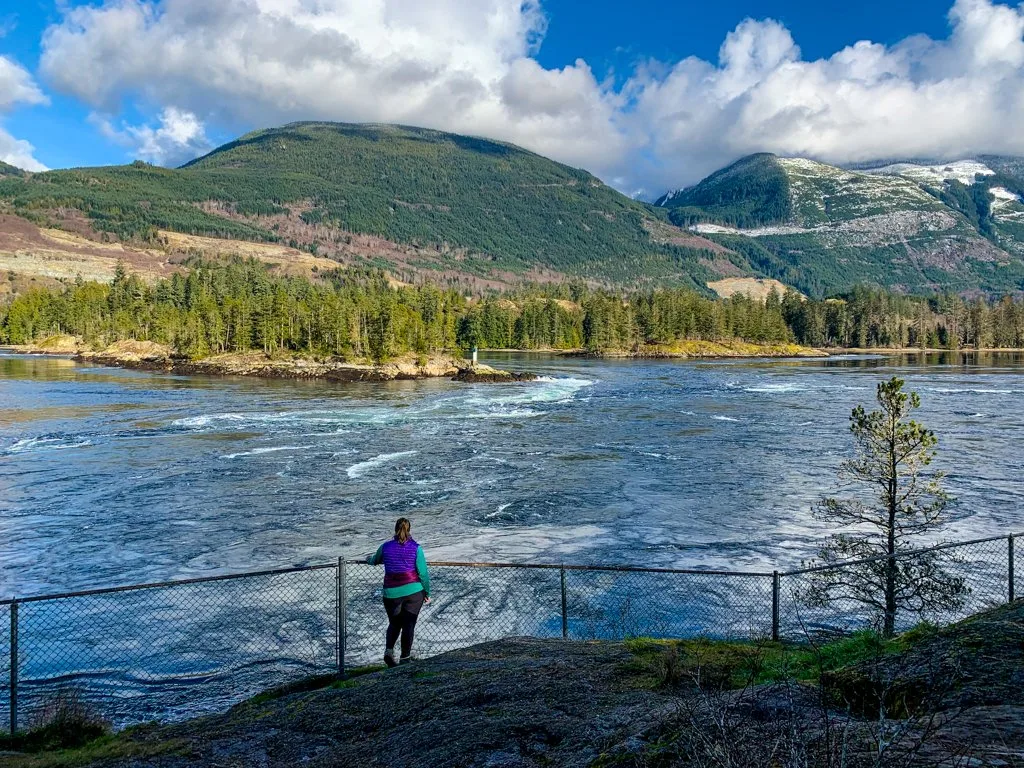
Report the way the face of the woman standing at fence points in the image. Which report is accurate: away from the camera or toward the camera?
away from the camera

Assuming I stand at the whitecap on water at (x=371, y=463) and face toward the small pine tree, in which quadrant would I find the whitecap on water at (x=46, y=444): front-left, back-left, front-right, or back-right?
back-right

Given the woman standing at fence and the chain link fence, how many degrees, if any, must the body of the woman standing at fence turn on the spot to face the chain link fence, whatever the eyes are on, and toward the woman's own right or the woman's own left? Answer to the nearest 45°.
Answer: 0° — they already face it

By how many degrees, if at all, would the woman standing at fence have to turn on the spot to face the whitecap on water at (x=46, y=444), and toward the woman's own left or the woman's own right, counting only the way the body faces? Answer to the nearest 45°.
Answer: approximately 45° to the woman's own left

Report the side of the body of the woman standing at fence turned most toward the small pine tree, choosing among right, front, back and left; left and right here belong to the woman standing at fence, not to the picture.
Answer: right

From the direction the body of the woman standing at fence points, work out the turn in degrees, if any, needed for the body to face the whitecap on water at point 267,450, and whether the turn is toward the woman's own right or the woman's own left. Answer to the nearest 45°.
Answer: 0° — they already face it

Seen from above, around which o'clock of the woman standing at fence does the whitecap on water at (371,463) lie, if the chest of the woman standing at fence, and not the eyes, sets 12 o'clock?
The whitecap on water is roughly at 12 o'clock from the woman standing at fence.

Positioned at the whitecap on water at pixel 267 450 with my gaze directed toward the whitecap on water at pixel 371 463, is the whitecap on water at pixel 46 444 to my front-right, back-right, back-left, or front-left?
back-right

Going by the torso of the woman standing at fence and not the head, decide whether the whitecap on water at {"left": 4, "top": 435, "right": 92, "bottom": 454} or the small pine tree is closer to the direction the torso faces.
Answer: the whitecap on water

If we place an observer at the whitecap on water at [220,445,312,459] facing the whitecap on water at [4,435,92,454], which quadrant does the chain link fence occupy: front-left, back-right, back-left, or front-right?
back-left

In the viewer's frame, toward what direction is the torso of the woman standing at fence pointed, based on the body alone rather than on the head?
away from the camera
